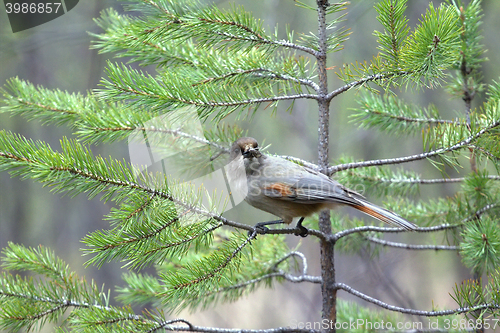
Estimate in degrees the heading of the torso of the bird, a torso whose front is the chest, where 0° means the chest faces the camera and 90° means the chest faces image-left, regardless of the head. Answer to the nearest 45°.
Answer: approximately 90°
